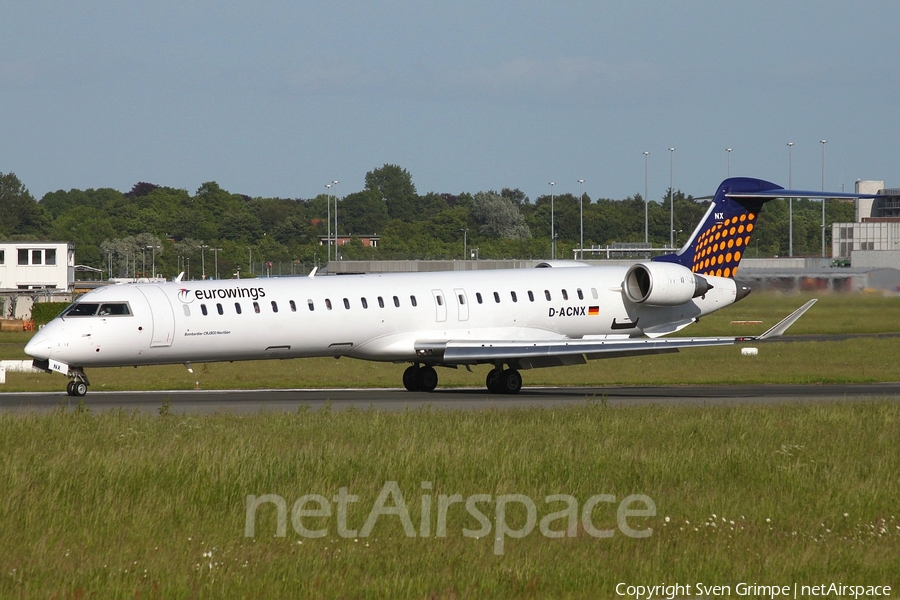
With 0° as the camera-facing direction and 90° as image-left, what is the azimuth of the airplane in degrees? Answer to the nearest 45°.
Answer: approximately 45°
